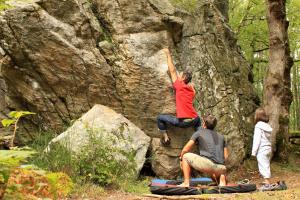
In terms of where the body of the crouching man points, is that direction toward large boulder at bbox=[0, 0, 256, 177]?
yes

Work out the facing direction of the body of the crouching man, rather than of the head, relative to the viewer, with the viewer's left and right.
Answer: facing away from the viewer and to the left of the viewer

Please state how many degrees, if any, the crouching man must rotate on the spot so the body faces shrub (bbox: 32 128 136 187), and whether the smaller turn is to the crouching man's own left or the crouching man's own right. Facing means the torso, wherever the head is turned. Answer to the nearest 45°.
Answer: approximately 45° to the crouching man's own left

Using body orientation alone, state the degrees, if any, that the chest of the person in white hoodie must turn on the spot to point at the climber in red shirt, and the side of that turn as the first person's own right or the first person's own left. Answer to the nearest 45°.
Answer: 0° — they already face them

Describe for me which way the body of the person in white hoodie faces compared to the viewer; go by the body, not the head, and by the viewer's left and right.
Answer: facing away from the viewer and to the left of the viewer

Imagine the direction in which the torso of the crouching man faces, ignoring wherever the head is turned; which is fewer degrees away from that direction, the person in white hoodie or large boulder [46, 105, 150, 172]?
the large boulder

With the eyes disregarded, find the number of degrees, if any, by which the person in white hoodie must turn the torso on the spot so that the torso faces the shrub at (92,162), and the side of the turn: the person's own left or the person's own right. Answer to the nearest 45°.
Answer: approximately 45° to the person's own left

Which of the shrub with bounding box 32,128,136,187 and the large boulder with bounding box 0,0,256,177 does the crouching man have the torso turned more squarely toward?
the large boulder

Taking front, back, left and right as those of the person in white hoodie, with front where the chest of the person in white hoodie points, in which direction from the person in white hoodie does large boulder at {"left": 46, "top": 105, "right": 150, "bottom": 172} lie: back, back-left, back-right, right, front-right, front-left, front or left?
front-left
